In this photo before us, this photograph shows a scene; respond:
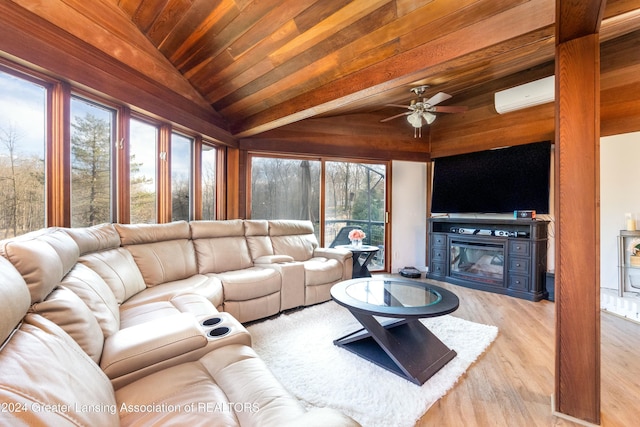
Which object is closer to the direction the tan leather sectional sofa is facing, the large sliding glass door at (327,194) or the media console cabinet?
the media console cabinet

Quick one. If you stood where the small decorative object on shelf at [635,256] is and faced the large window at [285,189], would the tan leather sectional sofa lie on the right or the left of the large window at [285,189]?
left

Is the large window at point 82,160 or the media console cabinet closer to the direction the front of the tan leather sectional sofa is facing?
the media console cabinet

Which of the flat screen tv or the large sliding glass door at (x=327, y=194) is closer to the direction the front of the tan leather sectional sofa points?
the flat screen tv

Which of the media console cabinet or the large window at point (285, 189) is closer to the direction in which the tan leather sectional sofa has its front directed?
the media console cabinet

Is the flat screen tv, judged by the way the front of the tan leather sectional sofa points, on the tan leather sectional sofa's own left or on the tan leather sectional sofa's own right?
on the tan leather sectional sofa's own left

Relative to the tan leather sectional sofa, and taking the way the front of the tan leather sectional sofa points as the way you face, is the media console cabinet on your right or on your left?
on your left

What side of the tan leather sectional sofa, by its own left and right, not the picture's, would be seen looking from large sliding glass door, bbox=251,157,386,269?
left

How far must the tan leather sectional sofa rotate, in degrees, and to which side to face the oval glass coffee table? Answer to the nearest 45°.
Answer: approximately 45° to its left

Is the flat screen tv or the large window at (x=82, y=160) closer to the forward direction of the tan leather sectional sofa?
the flat screen tv

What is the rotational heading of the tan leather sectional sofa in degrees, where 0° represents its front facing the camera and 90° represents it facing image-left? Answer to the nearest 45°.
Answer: approximately 315°

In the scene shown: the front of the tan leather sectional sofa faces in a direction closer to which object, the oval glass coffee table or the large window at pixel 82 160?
the oval glass coffee table
